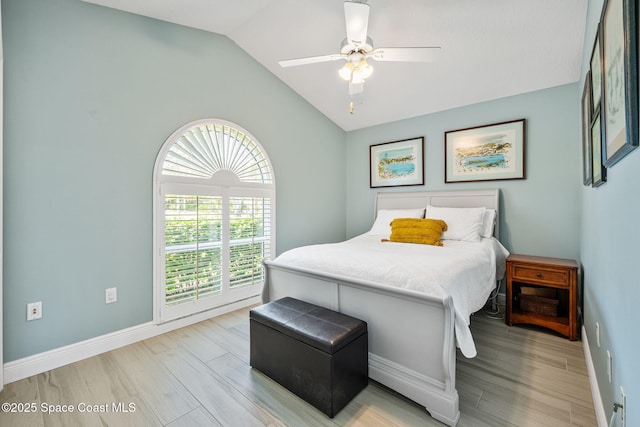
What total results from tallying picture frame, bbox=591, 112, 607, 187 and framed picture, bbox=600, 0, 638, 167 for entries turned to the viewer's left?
2

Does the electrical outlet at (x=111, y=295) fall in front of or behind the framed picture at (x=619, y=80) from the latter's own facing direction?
in front

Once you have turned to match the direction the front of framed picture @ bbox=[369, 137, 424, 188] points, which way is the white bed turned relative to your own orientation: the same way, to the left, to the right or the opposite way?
the same way

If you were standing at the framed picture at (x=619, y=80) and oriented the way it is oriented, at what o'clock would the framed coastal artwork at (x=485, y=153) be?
The framed coastal artwork is roughly at 2 o'clock from the framed picture.

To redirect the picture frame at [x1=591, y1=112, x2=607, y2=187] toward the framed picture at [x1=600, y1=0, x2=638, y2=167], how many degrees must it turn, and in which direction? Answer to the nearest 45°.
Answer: approximately 90° to its left

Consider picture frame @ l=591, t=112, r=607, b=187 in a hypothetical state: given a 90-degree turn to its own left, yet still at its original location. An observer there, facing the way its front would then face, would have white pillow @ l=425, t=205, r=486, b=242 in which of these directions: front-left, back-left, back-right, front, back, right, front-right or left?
back-right

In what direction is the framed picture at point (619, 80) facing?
to the viewer's left

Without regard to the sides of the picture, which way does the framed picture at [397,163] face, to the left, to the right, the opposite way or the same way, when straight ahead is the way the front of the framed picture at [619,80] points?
to the left

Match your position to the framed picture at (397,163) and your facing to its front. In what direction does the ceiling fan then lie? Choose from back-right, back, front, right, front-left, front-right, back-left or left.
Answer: front-left

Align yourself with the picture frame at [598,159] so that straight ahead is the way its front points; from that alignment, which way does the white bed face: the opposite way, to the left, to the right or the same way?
to the left

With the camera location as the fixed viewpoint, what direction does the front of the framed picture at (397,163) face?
facing the viewer and to the left of the viewer

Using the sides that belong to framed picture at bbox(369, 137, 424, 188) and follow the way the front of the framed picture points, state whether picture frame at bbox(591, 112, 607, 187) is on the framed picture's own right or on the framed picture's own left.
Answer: on the framed picture's own left

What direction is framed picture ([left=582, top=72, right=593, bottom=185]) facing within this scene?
to the viewer's left

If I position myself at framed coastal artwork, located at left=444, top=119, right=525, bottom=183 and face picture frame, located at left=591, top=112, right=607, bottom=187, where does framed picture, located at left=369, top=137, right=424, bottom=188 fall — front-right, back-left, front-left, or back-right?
back-right

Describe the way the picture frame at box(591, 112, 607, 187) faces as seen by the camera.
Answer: facing to the left of the viewer

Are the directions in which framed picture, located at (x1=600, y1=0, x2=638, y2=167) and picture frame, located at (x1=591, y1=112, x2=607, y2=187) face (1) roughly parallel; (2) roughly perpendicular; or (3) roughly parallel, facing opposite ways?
roughly parallel

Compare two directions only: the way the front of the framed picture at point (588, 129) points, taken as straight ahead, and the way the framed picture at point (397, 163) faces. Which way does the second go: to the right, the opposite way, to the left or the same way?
to the left
